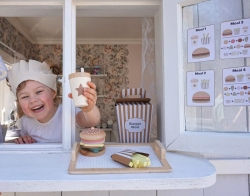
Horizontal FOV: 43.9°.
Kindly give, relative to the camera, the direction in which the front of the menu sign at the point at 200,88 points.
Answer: facing the viewer

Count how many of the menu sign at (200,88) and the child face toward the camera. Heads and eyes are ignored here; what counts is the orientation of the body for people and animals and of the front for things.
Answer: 2

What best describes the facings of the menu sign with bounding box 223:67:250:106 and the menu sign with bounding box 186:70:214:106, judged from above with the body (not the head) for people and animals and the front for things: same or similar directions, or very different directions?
same or similar directions

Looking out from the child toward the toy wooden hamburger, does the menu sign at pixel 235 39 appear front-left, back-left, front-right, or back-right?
front-left

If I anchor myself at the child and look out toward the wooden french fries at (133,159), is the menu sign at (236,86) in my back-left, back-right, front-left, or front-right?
front-left

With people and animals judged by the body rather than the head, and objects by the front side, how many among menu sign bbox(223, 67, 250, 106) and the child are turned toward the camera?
2

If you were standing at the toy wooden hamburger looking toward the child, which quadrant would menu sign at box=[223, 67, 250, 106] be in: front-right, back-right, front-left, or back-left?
back-right

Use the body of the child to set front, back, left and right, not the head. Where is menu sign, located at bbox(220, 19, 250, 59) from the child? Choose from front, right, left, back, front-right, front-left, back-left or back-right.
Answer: front-left

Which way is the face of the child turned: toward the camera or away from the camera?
toward the camera

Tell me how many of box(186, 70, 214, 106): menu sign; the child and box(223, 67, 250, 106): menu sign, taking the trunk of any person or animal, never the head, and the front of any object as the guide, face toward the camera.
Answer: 3

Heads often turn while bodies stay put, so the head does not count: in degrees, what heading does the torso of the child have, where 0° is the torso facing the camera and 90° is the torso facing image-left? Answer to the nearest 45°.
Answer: approximately 0°
